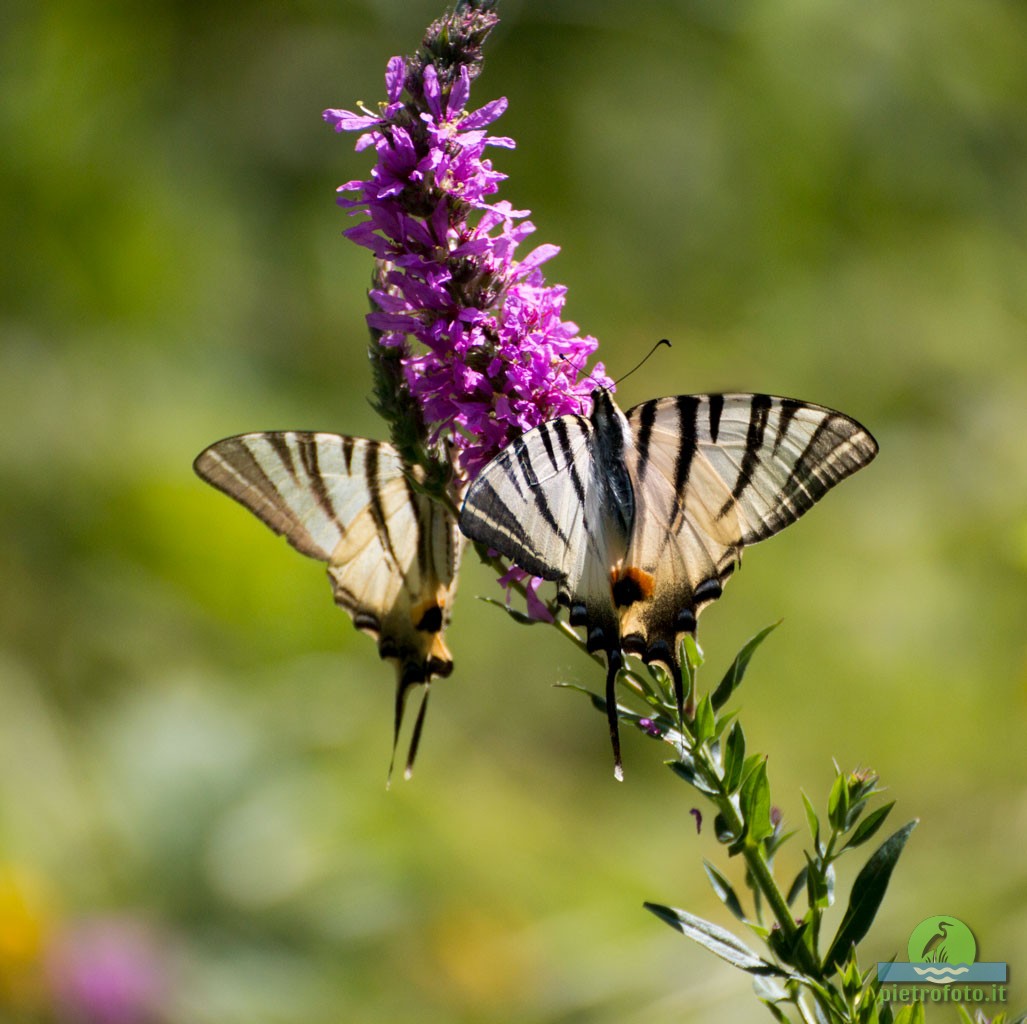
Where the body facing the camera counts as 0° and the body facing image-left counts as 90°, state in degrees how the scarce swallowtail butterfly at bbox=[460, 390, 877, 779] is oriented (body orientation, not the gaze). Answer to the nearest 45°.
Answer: approximately 180°
